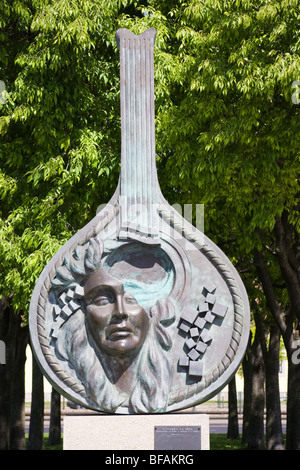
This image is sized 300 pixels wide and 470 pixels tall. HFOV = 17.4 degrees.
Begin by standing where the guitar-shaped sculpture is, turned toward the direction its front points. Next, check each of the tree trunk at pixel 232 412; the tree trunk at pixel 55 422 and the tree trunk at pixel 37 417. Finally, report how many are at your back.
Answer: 3

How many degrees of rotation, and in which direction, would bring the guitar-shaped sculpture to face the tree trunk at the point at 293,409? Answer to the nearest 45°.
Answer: approximately 180°

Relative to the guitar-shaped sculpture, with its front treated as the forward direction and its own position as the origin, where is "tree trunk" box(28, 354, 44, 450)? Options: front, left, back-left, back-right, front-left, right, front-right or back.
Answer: back

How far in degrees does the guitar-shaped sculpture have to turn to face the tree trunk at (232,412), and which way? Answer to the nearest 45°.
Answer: approximately 180°

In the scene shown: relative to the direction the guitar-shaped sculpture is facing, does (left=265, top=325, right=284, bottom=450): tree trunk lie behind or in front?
behind

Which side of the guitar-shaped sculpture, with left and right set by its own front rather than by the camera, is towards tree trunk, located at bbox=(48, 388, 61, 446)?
back

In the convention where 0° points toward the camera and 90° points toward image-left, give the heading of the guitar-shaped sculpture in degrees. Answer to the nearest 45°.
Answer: approximately 0°
